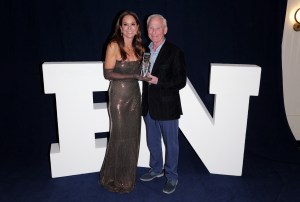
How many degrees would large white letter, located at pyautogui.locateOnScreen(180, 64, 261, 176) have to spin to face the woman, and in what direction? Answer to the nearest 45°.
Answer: approximately 45° to its right

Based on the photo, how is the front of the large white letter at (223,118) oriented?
toward the camera

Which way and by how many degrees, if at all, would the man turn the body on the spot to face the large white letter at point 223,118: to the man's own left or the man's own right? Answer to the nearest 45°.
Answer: approximately 180°

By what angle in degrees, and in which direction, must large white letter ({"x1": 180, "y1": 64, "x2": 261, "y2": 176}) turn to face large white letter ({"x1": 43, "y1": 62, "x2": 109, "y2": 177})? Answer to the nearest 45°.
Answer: approximately 90° to its right

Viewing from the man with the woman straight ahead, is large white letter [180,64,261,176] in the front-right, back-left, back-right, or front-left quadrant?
back-right

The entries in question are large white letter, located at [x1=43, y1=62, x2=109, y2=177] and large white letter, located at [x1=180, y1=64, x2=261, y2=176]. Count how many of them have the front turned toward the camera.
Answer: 2

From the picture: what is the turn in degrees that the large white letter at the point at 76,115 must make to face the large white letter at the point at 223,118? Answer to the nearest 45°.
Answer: approximately 90° to its left

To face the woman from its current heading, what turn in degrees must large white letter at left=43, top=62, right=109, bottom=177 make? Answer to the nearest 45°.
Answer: approximately 45° to its left

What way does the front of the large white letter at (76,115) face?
toward the camera

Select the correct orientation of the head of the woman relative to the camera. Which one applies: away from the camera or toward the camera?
toward the camera

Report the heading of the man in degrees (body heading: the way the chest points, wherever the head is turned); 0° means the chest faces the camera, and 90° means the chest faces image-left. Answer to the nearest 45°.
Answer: approximately 45°

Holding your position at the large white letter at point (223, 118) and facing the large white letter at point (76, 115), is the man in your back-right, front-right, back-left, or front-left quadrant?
front-left
